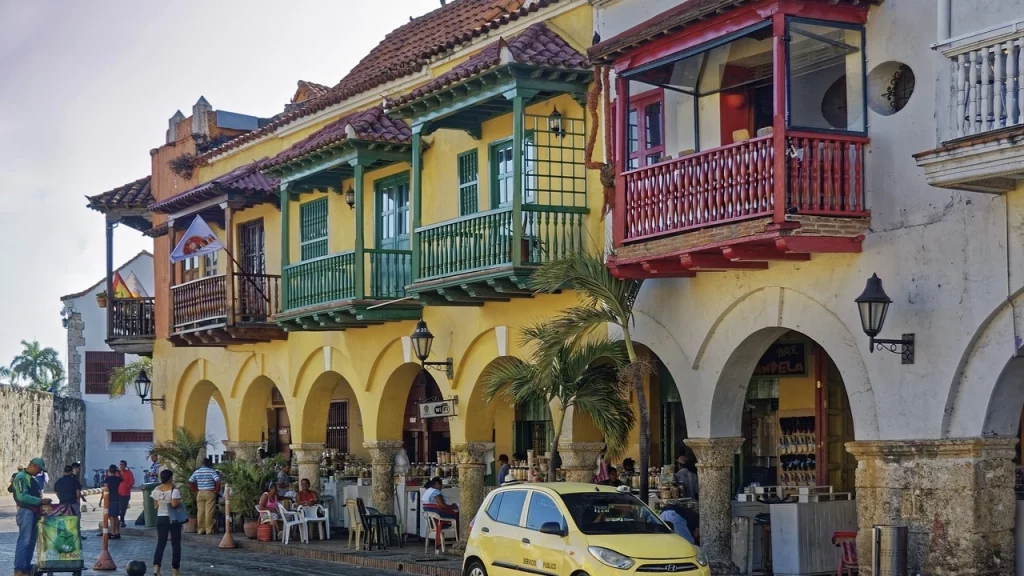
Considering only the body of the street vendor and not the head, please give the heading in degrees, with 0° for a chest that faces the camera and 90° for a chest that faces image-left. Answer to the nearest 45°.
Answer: approximately 270°

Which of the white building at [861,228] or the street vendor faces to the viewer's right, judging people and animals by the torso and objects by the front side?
the street vendor

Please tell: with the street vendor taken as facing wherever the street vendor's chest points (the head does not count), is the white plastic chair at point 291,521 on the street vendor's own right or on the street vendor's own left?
on the street vendor's own left

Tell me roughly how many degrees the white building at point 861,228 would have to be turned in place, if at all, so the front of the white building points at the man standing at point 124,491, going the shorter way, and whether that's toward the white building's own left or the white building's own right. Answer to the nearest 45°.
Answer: approximately 90° to the white building's own right

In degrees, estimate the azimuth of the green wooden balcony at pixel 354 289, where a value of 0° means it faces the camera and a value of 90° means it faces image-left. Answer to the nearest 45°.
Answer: approximately 45°
